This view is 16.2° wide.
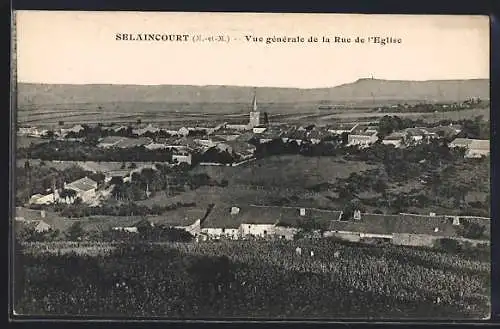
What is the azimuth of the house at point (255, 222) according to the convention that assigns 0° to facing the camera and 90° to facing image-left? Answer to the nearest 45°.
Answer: approximately 0°
